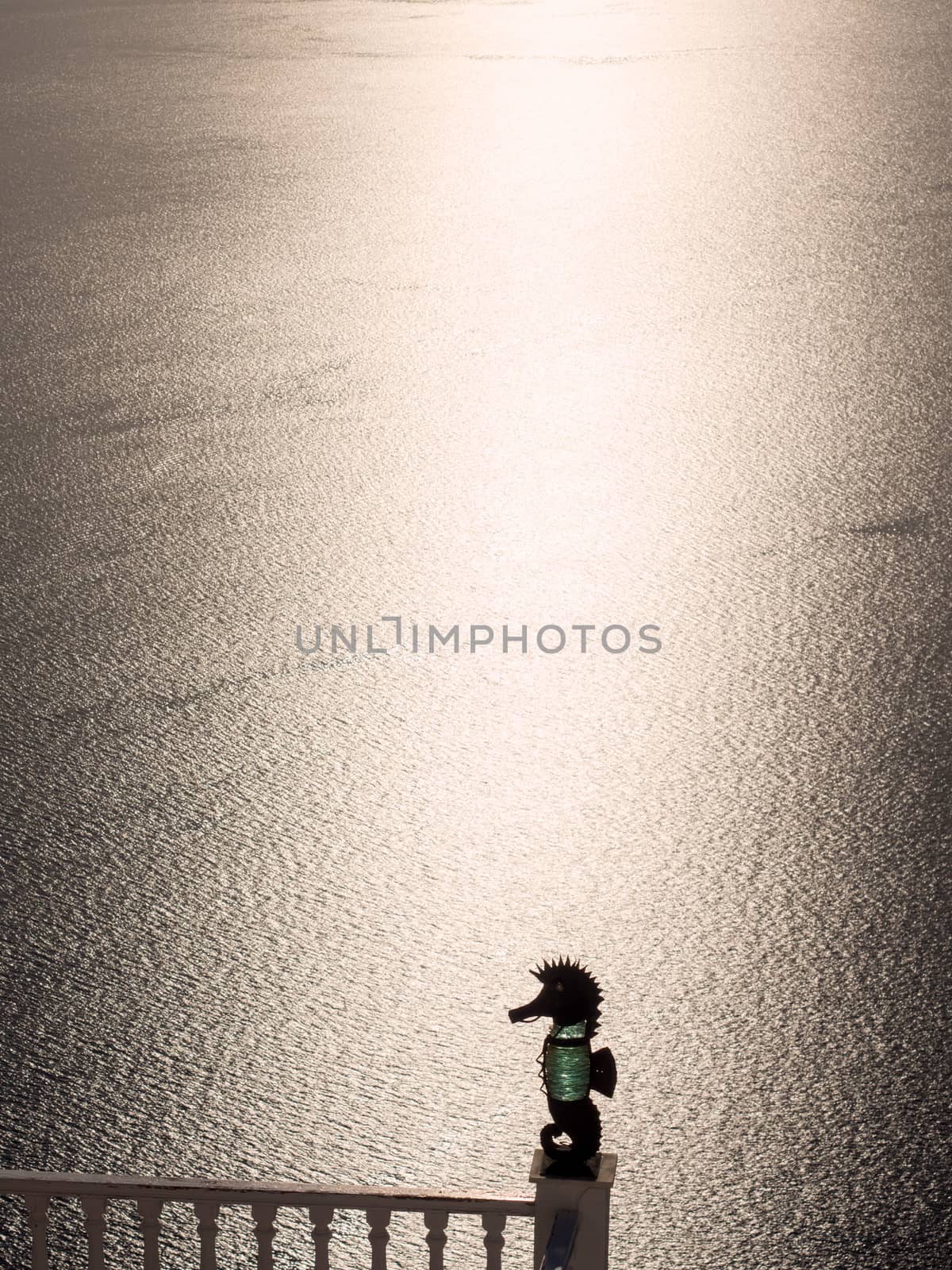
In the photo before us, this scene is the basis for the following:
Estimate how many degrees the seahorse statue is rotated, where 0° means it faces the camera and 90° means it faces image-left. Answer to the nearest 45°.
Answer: approximately 90°
